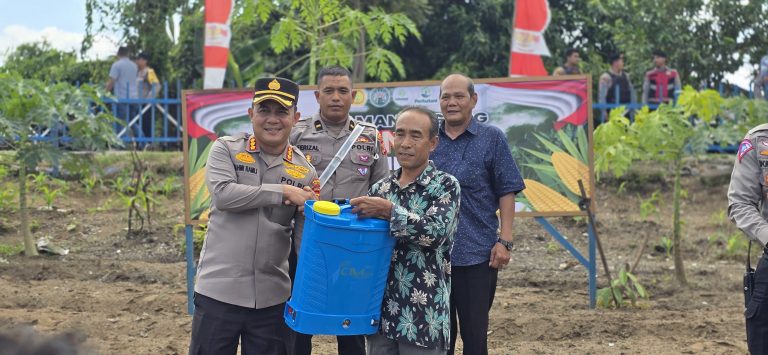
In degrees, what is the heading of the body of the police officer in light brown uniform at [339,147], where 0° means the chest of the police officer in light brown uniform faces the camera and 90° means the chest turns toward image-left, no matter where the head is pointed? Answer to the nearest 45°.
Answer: approximately 0°

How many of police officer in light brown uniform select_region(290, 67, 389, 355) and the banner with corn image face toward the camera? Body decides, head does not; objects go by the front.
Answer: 2

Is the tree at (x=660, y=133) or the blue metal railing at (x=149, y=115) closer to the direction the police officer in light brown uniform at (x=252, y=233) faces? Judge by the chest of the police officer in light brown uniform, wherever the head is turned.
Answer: the tree

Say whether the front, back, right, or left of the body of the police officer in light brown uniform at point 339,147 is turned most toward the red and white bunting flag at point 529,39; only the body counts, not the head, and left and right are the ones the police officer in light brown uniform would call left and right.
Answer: back

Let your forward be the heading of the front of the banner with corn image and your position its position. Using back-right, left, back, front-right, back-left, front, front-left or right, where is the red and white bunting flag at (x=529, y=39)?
back

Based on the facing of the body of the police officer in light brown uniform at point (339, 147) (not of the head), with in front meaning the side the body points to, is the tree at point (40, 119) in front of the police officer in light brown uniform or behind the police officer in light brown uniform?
behind

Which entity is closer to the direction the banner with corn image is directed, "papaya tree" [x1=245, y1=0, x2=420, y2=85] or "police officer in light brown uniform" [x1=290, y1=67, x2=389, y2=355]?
the police officer in light brown uniform

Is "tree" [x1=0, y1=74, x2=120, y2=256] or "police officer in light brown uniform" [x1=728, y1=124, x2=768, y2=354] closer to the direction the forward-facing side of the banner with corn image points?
the police officer in light brown uniform
